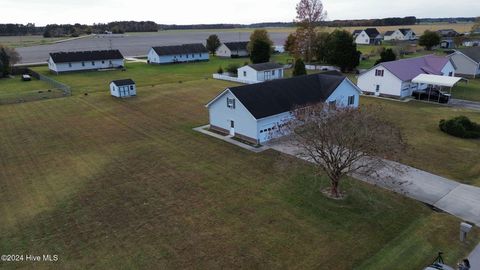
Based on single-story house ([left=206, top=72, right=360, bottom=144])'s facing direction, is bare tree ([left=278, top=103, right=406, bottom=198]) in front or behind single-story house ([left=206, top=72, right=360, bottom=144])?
in front

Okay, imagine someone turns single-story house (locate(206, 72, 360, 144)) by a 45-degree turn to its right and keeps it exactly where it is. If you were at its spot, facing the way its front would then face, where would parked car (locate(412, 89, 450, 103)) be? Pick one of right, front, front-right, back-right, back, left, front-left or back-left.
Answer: back-left

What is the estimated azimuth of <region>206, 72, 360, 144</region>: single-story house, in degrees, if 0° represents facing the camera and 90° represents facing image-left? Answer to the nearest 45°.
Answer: approximately 315°

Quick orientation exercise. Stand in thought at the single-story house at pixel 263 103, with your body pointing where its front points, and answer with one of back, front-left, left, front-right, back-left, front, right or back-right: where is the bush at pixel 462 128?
front-left

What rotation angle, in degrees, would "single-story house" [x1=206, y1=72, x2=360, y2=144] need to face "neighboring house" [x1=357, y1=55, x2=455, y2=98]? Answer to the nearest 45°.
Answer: approximately 90° to its left

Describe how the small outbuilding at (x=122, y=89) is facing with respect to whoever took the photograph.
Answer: facing the viewer and to the right of the viewer

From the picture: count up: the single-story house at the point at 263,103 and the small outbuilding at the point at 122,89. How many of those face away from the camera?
0

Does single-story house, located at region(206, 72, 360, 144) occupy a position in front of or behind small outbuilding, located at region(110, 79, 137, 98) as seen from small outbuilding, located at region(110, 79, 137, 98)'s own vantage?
in front

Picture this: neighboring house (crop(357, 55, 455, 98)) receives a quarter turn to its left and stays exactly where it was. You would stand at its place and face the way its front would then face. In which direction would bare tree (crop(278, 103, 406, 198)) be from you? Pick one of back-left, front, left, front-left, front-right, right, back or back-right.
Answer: back-right

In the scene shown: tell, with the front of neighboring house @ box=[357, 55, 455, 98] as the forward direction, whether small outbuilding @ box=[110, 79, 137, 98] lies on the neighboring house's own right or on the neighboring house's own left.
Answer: on the neighboring house's own right
